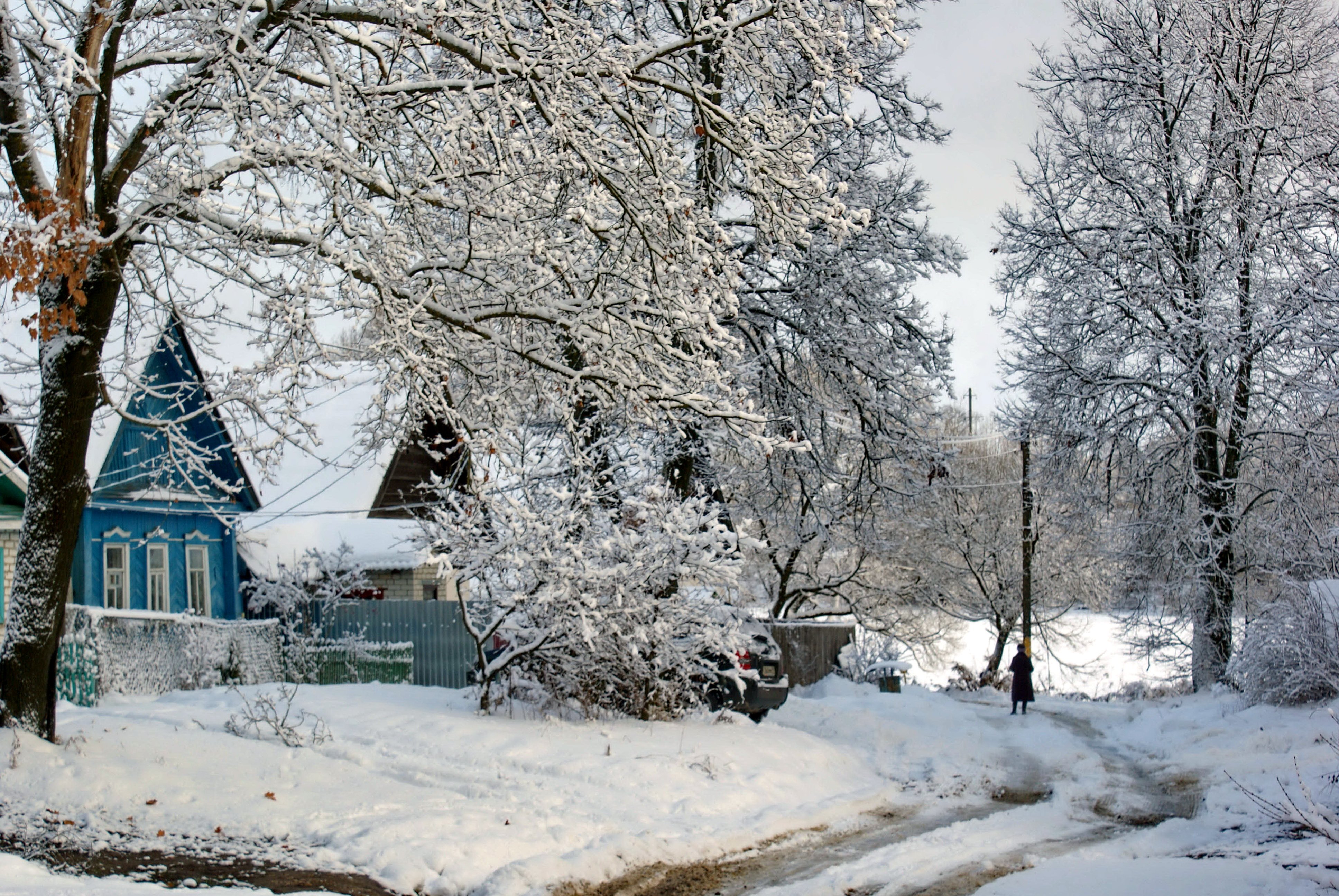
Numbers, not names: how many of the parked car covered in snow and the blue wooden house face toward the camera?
1

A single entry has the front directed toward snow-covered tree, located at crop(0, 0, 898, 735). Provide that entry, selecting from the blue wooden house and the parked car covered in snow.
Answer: the blue wooden house

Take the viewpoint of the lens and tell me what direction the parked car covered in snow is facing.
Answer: facing away from the viewer and to the left of the viewer

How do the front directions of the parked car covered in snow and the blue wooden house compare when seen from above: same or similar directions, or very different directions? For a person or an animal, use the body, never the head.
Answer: very different directions

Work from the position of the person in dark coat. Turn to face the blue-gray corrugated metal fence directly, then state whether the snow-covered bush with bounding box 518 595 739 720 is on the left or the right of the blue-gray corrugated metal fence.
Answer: left

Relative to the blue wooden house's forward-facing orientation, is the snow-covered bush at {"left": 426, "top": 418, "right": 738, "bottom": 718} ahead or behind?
ahead

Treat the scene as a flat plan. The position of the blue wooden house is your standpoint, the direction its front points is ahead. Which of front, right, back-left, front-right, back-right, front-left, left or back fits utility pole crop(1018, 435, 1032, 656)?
left

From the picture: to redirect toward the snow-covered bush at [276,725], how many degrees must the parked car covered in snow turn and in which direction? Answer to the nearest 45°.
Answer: approximately 90° to its left

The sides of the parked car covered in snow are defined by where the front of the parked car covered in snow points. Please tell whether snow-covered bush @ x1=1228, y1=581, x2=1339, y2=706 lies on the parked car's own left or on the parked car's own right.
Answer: on the parked car's own right

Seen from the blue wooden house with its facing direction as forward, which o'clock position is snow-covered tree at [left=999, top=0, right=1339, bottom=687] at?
The snow-covered tree is roughly at 10 o'clock from the blue wooden house.

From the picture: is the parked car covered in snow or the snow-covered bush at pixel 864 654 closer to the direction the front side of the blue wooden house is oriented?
the parked car covered in snow

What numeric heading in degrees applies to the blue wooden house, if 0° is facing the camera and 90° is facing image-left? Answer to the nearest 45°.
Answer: approximately 0°
